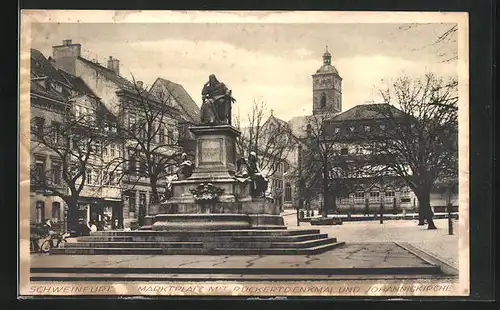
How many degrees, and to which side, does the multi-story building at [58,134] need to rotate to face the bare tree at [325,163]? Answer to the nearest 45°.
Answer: approximately 45° to its left

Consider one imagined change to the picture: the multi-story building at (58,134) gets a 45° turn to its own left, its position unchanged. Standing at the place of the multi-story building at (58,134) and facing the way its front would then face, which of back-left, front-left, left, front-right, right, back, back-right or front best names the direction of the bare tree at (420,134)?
front

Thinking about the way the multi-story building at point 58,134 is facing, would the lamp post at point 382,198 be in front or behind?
in front

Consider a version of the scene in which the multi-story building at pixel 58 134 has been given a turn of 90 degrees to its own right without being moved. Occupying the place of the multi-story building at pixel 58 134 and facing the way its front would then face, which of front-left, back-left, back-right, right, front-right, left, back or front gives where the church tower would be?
back-left

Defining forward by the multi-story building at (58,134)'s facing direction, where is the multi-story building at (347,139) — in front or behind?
in front

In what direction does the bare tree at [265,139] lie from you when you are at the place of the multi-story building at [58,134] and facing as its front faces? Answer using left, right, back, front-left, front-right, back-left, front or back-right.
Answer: front-left
